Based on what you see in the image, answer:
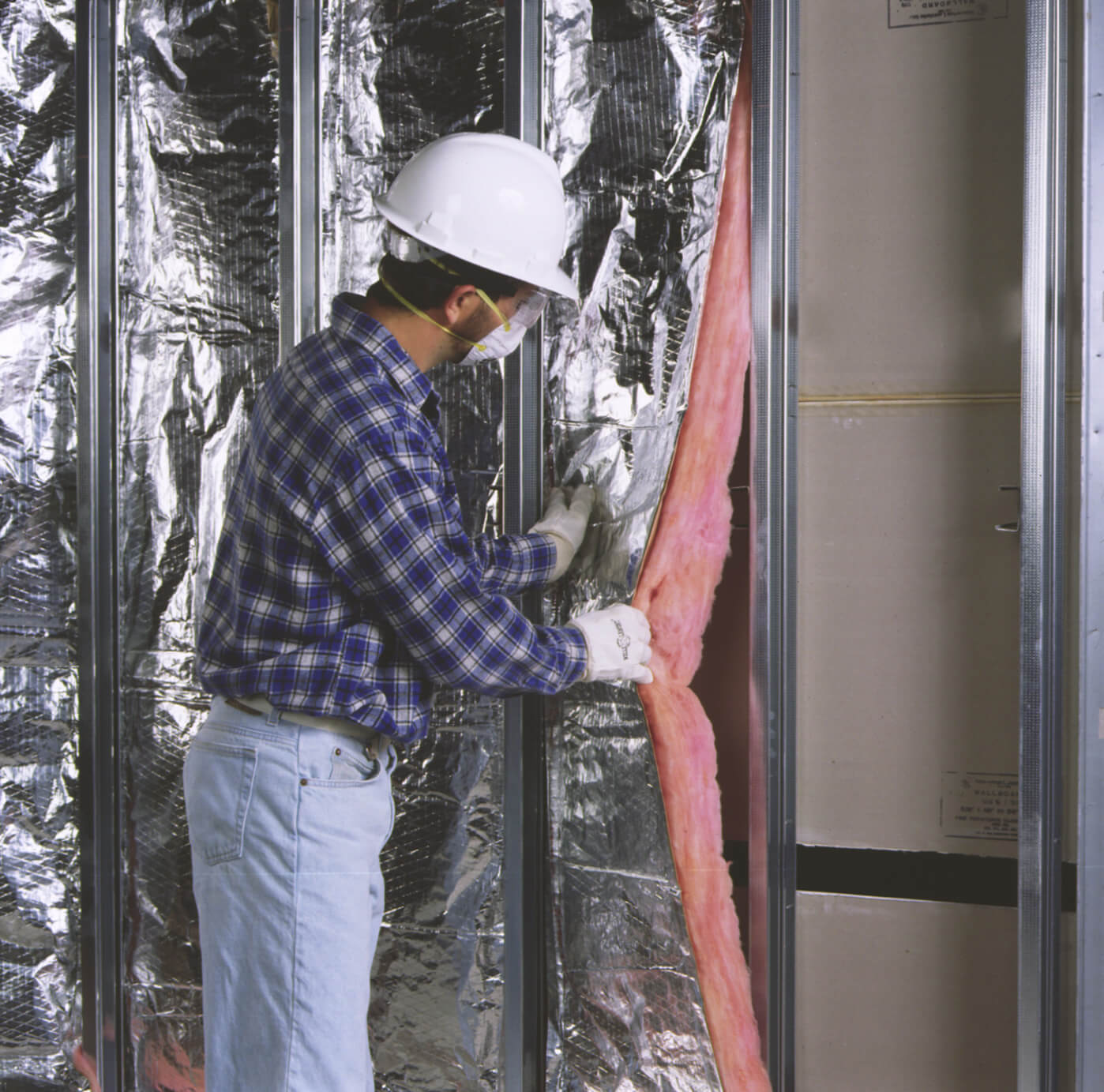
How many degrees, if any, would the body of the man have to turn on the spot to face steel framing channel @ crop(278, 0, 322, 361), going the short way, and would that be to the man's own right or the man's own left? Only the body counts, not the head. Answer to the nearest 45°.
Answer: approximately 90° to the man's own left

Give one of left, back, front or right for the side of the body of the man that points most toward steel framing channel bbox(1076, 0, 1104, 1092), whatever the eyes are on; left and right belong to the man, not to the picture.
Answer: front

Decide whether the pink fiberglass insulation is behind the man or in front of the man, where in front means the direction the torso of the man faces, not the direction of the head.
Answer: in front

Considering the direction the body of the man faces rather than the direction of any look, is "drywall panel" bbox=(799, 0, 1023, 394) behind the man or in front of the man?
in front

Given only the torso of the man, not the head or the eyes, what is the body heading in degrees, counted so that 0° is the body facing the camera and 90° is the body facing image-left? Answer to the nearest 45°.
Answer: approximately 270°

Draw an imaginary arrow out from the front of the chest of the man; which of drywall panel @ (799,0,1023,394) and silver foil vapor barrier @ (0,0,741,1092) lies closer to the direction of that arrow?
the drywall panel

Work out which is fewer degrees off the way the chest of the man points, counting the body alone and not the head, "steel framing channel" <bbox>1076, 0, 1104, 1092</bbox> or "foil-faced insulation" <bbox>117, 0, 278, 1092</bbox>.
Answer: the steel framing channel

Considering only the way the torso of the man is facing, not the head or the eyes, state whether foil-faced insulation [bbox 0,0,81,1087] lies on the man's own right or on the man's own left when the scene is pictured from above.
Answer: on the man's own left

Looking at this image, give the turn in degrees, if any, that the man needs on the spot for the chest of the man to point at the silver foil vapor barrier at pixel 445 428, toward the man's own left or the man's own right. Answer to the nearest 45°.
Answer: approximately 90° to the man's own left
